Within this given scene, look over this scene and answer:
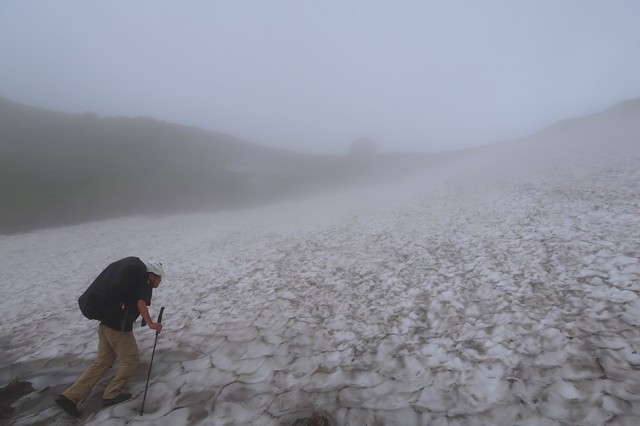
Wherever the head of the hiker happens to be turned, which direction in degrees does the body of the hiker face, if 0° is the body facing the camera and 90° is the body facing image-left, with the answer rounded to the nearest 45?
approximately 270°
